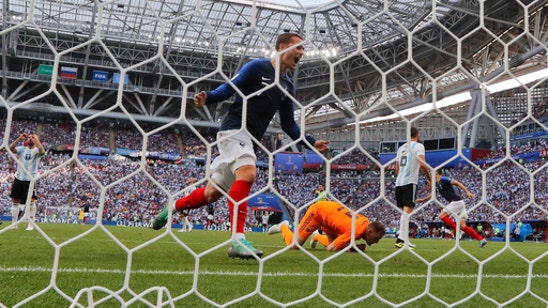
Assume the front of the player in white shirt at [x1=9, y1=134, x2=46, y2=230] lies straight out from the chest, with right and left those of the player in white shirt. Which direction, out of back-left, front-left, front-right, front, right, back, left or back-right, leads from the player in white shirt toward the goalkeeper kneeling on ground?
front-left

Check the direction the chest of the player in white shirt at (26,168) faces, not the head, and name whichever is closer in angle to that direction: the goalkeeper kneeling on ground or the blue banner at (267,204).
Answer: the goalkeeper kneeling on ground

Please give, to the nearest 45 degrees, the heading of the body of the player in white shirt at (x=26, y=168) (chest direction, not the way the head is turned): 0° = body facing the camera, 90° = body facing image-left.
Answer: approximately 0°

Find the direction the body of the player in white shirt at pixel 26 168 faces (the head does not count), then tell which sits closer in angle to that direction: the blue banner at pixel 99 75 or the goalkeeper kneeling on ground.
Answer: the goalkeeper kneeling on ground

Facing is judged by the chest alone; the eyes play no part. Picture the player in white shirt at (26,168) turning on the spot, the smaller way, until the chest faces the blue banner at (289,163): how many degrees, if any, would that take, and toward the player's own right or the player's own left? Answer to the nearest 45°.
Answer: approximately 135° to the player's own left

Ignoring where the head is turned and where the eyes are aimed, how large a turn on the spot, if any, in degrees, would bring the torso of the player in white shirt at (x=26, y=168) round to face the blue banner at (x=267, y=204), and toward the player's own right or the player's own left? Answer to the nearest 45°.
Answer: approximately 135° to the player's own left

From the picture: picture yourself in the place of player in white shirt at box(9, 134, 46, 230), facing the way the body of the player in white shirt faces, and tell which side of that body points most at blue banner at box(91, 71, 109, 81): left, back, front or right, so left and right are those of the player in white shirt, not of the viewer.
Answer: back
